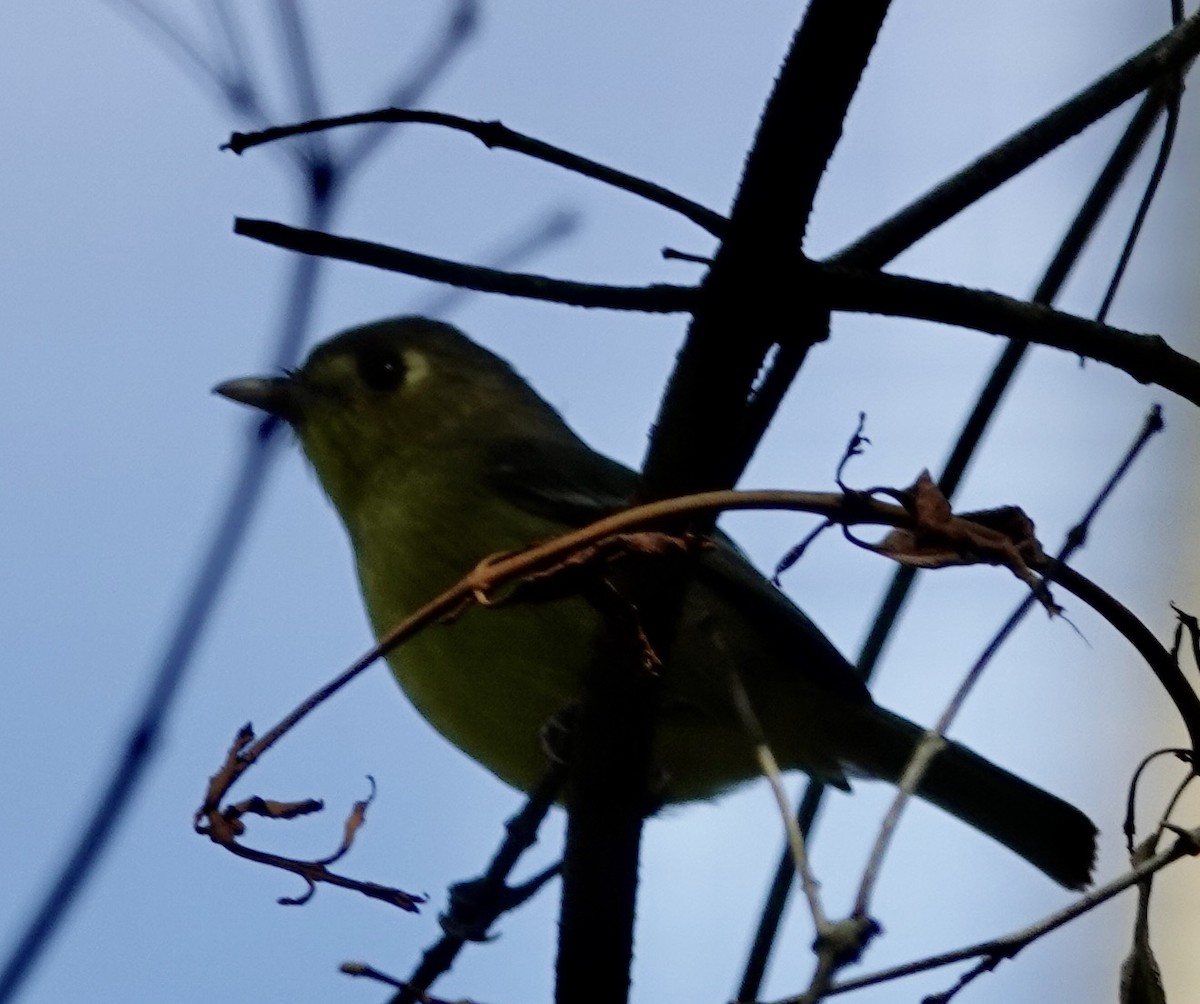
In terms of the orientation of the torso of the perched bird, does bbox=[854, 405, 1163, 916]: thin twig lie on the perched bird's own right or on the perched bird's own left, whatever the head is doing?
on the perched bird's own left

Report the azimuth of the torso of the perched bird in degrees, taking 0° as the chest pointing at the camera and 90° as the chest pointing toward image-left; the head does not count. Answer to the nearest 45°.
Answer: approximately 90°

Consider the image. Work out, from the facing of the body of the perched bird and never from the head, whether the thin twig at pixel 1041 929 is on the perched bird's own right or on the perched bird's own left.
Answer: on the perched bird's own left

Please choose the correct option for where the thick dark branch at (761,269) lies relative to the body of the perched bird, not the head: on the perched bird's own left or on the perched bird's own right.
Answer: on the perched bird's own left

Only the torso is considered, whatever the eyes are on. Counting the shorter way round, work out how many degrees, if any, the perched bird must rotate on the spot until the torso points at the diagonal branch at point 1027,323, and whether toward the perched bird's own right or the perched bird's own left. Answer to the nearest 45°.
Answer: approximately 180°

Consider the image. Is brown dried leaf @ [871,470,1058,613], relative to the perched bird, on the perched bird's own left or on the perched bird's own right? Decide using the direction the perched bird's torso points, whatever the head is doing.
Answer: on the perched bird's own left
